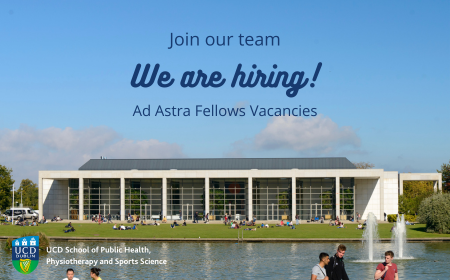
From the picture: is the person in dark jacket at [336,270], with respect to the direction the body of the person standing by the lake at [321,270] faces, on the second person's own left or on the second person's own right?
on the second person's own left
